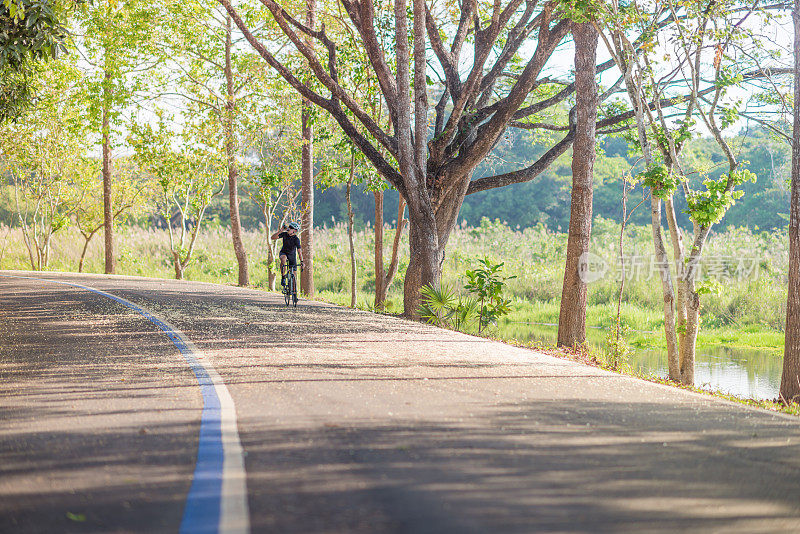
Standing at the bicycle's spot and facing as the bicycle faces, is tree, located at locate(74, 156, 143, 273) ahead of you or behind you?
behind

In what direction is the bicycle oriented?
toward the camera

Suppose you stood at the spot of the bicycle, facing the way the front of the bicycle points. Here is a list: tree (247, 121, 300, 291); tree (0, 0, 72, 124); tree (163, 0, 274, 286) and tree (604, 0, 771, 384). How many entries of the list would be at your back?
2

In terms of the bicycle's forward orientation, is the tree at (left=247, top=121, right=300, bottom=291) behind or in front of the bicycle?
behind

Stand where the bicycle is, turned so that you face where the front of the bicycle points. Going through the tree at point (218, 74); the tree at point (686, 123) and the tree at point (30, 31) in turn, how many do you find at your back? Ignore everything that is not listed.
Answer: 1

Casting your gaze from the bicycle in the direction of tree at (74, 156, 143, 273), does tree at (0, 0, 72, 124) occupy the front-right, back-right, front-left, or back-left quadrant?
back-left

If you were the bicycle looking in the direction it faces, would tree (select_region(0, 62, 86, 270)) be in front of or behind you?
behind

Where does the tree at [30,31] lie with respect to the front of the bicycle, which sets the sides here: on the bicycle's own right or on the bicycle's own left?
on the bicycle's own right

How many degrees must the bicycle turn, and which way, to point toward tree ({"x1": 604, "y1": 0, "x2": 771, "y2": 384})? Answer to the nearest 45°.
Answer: approximately 45° to its left

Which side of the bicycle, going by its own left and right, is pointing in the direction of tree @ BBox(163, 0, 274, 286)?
back
